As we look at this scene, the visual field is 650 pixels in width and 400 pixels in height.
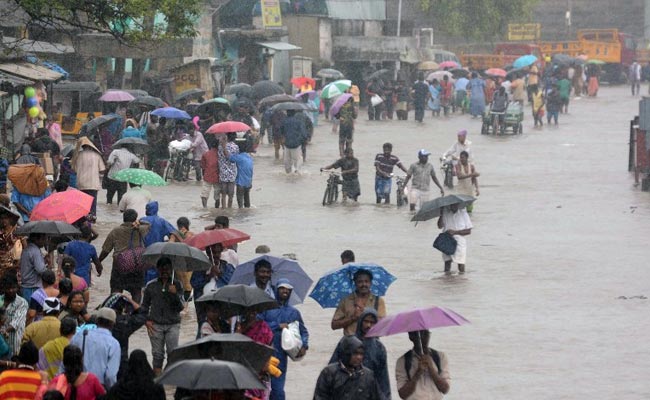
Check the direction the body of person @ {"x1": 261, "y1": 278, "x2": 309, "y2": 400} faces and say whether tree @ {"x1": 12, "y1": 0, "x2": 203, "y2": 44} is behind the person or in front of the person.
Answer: behind

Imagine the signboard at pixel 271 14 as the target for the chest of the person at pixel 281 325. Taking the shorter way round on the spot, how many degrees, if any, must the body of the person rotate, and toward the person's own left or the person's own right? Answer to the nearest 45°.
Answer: approximately 180°

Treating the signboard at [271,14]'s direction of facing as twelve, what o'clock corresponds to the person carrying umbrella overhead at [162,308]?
The person carrying umbrella overhead is roughly at 12 o'clock from the signboard.

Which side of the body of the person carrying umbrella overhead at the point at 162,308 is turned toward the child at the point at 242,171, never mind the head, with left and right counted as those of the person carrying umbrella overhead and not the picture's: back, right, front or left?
back

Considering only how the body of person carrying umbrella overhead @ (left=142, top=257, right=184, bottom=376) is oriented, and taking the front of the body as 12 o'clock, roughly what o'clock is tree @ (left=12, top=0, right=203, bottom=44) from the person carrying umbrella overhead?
The tree is roughly at 6 o'clock from the person carrying umbrella overhead.

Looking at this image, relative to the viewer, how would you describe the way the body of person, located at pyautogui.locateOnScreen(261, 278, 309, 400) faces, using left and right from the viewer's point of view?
facing the viewer

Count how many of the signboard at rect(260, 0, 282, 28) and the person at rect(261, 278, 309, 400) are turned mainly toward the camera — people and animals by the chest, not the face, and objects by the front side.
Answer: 2

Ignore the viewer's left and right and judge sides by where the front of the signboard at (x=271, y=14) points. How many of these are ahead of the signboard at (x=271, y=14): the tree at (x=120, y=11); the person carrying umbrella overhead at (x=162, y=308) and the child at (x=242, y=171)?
3

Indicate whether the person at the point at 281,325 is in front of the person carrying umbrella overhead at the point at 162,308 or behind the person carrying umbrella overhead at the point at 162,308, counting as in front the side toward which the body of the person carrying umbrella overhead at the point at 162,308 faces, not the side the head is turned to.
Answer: in front

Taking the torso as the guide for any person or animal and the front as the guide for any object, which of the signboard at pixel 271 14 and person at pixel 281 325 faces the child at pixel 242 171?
the signboard

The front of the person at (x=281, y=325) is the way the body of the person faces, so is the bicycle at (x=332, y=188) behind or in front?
behind

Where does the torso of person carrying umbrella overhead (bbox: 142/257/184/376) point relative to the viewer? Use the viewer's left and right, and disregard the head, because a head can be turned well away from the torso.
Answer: facing the viewer

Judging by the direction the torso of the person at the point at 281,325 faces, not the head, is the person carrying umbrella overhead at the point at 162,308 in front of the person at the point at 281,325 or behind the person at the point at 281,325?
behind
